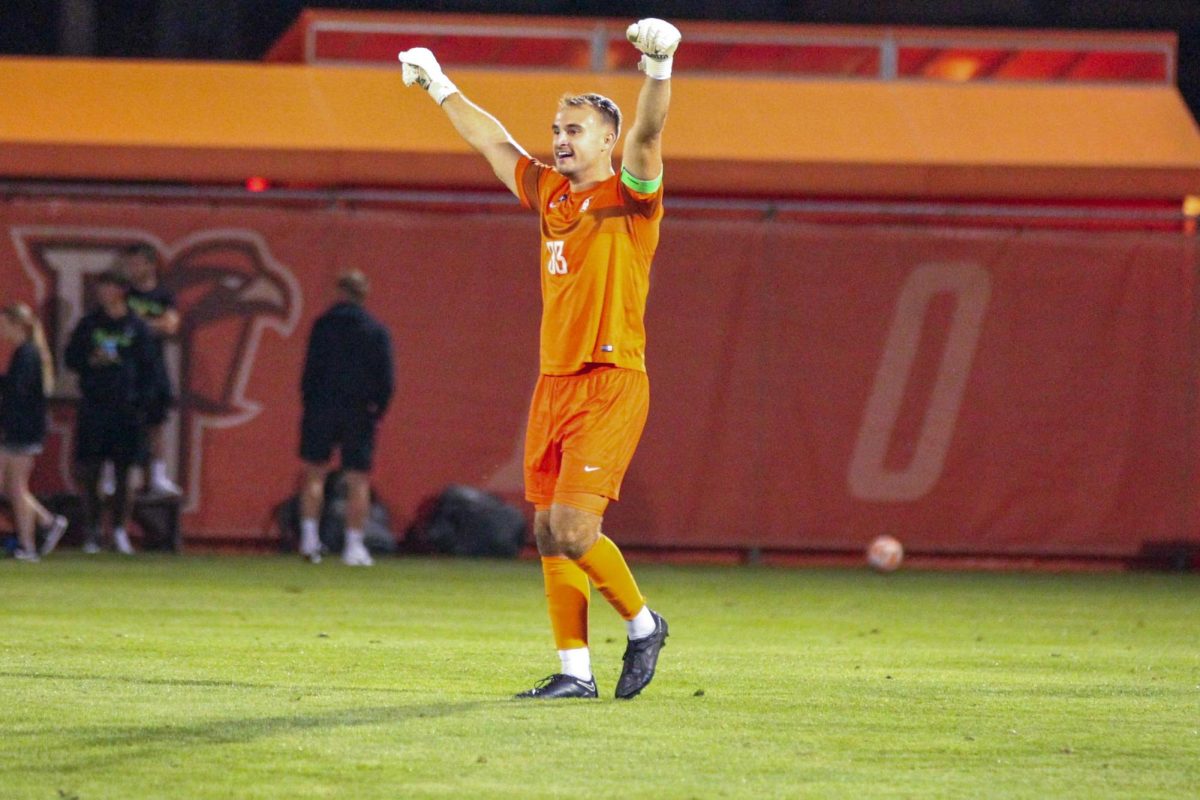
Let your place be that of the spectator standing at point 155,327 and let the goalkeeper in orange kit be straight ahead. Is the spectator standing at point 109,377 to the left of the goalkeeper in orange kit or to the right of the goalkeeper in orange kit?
right

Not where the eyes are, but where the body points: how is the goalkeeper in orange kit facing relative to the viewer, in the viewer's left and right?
facing the viewer and to the left of the viewer

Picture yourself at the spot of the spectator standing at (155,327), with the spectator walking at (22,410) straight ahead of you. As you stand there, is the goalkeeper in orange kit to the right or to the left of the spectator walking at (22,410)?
left

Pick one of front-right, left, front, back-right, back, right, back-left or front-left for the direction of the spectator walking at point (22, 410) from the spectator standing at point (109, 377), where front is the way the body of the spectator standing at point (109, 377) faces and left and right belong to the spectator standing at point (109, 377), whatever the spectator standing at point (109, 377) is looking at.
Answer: front-right

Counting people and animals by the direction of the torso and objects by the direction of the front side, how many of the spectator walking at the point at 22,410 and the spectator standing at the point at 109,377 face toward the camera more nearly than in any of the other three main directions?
1

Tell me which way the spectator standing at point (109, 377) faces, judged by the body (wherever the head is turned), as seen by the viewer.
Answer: toward the camera

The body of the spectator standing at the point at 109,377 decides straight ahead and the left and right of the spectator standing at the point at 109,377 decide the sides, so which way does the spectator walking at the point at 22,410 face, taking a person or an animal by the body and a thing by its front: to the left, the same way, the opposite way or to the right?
to the right

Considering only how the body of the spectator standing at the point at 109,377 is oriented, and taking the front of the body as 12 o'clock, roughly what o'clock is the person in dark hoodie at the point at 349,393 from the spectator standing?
The person in dark hoodie is roughly at 10 o'clock from the spectator standing.

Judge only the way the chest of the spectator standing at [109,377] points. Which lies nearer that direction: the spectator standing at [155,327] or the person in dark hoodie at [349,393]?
the person in dark hoodie

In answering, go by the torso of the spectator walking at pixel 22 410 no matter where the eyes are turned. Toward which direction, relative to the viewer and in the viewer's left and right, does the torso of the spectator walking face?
facing to the left of the viewer

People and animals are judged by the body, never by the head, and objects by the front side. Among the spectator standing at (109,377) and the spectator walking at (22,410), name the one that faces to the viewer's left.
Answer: the spectator walking at (22,410)

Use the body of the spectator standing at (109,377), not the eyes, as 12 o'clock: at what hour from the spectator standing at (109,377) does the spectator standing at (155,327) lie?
the spectator standing at (155,327) is roughly at 7 o'clock from the spectator standing at (109,377).
